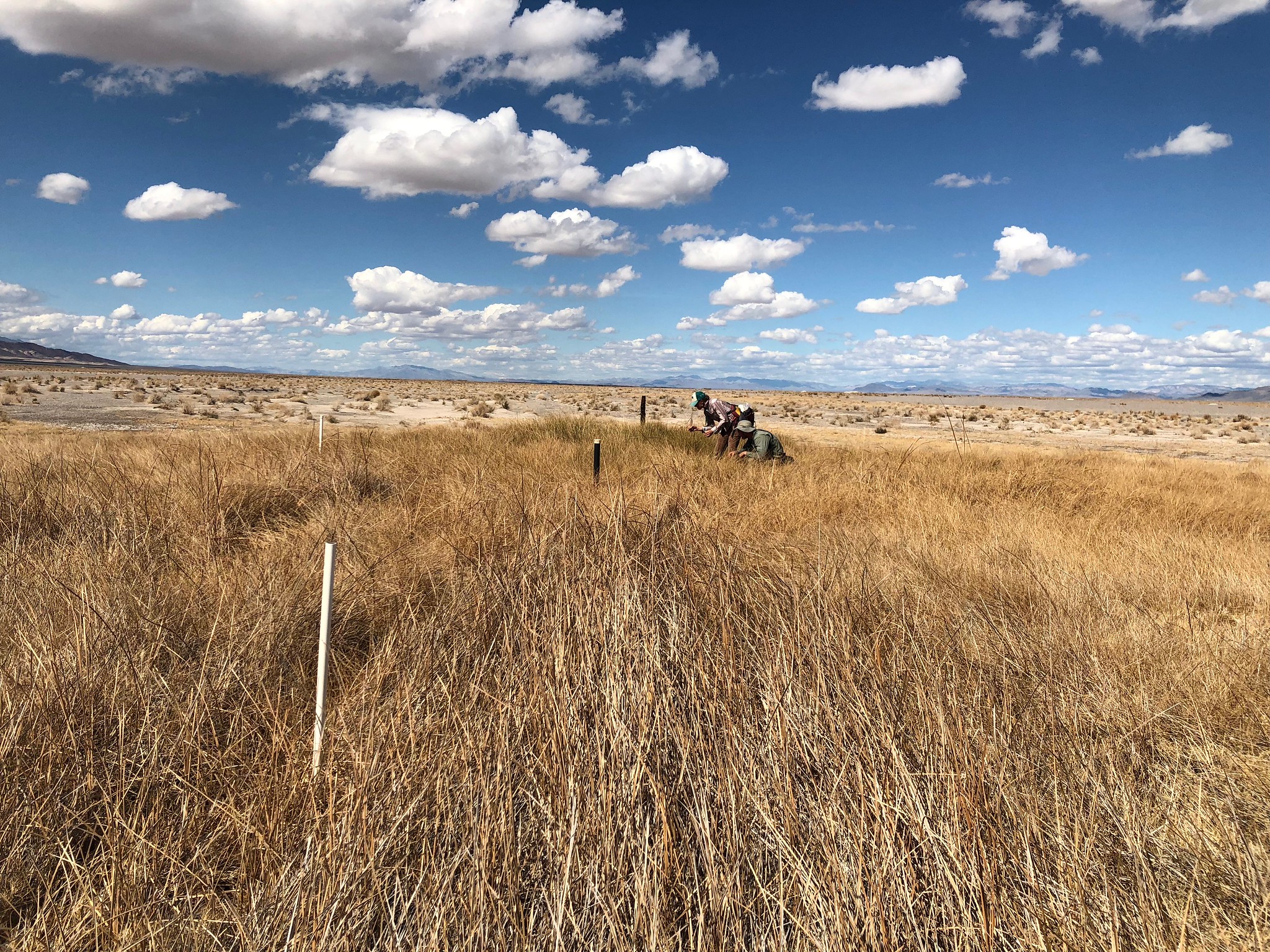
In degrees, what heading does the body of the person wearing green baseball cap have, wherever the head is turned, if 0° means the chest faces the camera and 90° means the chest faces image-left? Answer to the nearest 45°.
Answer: approximately 90°

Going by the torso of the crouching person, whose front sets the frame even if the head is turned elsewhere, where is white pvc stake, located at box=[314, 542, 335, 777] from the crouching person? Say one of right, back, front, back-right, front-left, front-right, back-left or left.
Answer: left

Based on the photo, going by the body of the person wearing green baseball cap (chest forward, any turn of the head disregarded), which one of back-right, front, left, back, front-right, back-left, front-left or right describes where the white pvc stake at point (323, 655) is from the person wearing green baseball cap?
left

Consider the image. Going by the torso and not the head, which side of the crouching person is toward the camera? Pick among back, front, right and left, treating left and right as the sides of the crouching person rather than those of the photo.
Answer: left

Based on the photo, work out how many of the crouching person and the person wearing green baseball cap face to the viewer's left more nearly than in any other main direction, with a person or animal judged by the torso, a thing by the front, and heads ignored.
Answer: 2
